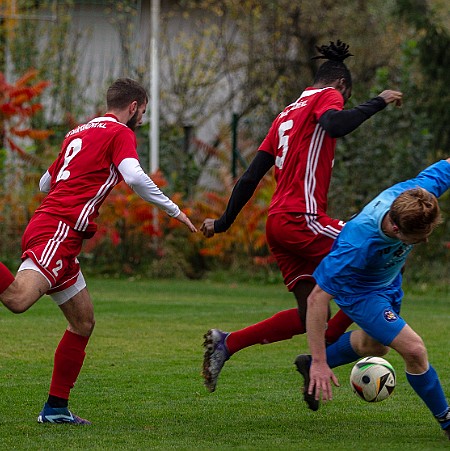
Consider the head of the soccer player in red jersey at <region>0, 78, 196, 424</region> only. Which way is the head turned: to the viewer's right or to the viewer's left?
to the viewer's right

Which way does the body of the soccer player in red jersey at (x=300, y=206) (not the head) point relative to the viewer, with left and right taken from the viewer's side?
facing away from the viewer and to the right of the viewer

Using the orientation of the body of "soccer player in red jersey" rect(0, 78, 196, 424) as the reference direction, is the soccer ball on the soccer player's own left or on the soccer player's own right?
on the soccer player's own right

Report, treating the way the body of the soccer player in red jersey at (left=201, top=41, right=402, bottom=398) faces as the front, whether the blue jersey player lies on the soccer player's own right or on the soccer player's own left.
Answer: on the soccer player's own right

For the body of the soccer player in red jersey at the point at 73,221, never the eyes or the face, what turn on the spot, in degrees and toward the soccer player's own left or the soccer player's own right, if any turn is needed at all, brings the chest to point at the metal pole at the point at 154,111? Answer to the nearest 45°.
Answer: approximately 45° to the soccer player's own left

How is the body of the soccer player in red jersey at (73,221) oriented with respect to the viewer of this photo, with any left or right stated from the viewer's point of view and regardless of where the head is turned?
facing away from the viewer and to the right of the viewer

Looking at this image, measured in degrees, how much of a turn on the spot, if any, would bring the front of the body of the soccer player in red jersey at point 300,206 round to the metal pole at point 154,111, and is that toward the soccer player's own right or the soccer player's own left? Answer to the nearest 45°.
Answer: approximately 45° to the soccer player's own left
